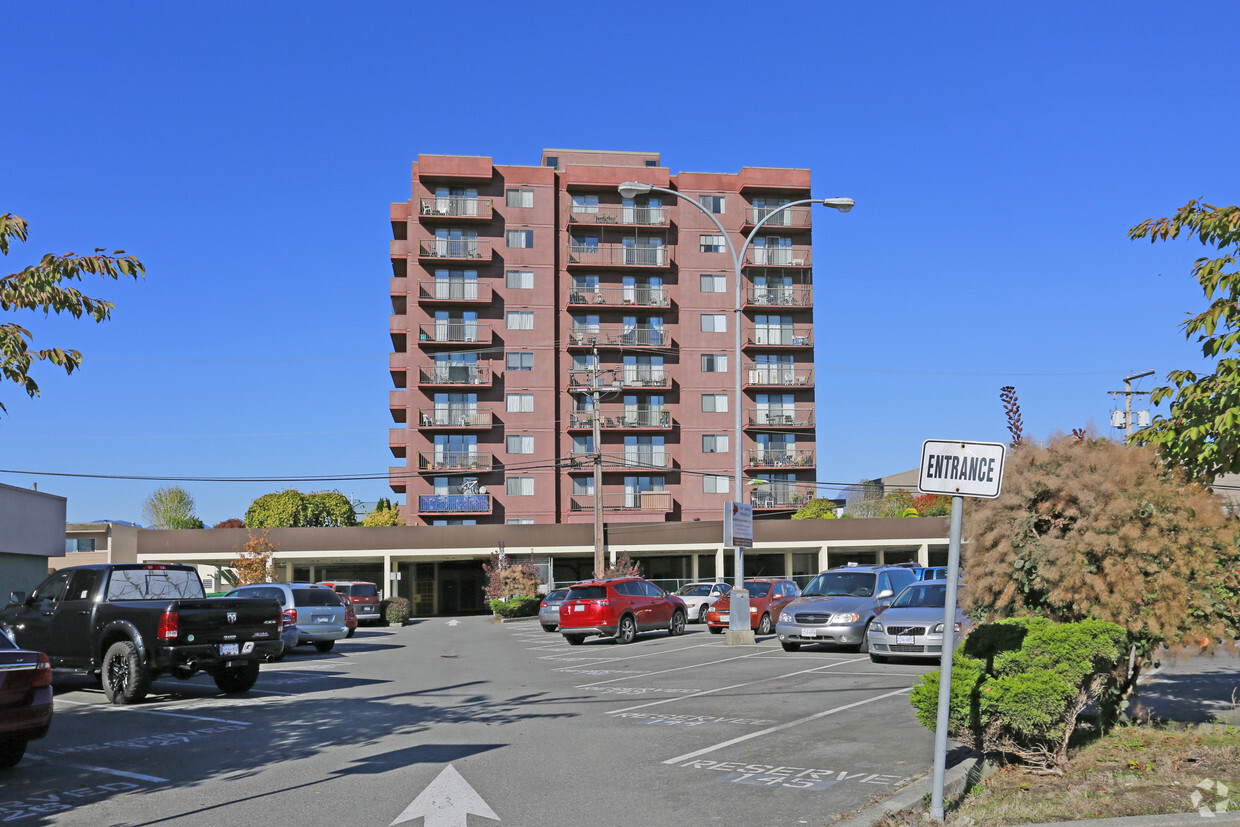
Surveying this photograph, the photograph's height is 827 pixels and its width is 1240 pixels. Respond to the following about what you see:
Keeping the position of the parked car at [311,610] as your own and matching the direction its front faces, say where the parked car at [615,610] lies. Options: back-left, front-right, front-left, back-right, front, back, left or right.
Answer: back-right

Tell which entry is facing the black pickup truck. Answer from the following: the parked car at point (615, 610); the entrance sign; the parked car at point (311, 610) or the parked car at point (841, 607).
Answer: the parked car at point (841, 607)

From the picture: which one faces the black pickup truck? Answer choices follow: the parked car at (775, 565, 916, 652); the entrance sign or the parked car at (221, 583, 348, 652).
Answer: the parked car at (775, 565, 916, 652)

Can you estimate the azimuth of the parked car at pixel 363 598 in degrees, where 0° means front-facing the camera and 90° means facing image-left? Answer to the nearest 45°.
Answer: approximately 135°

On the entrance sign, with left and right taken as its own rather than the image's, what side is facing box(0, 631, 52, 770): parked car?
right

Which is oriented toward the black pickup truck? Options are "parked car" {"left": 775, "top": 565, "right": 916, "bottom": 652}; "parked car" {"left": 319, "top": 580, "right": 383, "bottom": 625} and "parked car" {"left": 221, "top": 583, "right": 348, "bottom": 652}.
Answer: "parked car" {"left": 775, "top": 565, "right": 916, "bottom": 652}

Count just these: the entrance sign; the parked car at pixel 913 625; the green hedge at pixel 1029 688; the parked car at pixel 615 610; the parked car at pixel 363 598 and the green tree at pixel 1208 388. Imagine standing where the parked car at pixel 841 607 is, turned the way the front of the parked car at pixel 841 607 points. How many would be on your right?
2

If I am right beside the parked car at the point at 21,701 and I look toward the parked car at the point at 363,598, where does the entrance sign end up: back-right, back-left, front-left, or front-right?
back-right

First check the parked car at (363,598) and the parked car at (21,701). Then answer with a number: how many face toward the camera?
0

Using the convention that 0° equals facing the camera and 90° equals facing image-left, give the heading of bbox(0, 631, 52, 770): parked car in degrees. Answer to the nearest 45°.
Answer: approximately 135°

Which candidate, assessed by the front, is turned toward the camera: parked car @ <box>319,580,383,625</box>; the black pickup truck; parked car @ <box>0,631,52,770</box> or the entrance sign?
the entrance sign

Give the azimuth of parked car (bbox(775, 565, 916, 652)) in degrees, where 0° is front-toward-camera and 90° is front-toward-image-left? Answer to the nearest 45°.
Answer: approximately 45°
